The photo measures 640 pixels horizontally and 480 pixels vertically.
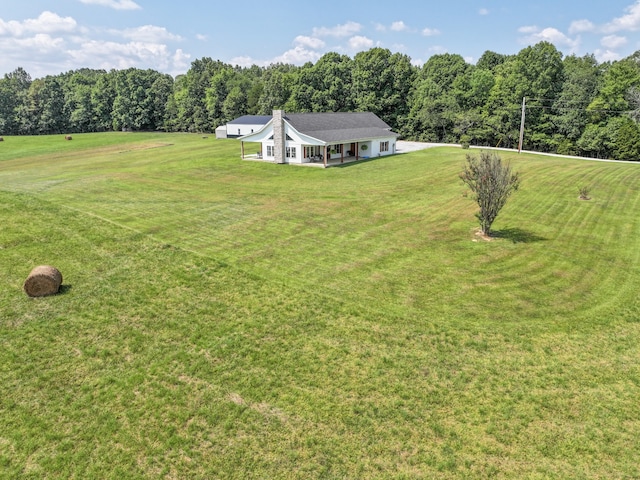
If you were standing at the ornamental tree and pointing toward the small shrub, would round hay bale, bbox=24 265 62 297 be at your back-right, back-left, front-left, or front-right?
back-left

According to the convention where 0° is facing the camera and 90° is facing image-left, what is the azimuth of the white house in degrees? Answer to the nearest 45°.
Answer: approximately 315°

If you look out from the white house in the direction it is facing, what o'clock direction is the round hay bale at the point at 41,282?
The round hay bale is roughly at 2 o'clock from the white house.
